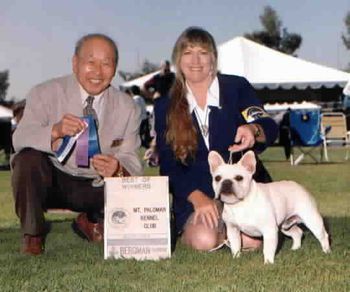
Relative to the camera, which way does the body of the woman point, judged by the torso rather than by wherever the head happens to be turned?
toward the camera

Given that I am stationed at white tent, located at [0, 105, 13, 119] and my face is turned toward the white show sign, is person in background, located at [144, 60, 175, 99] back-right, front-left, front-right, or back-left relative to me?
front-left

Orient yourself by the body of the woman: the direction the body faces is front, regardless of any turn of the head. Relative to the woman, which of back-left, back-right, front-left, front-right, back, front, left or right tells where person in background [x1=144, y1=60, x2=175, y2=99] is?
back

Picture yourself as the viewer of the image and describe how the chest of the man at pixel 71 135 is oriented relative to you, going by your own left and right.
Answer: facing the viewer

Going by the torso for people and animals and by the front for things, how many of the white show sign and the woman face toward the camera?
2
